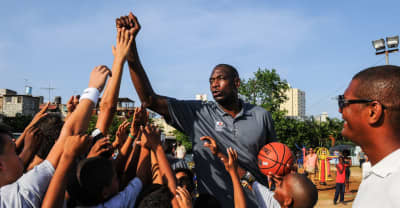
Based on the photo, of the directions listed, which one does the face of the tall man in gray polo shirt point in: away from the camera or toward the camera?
toward the camera

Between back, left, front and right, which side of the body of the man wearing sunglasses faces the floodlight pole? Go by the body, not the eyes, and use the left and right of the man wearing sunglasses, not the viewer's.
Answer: right

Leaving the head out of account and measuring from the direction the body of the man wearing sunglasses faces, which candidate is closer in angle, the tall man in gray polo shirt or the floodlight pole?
the tall man in gray polo shirt

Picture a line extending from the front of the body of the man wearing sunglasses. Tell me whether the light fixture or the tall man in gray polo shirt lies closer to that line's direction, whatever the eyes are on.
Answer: the tall man in gray polo shirt

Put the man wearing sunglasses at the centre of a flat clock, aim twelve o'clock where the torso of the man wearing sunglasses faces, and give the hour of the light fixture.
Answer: The light fixture is roughly at 3 o'clock from the man wearing sunglasses.

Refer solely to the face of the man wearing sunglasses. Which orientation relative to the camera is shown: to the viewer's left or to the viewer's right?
to the viewer's left

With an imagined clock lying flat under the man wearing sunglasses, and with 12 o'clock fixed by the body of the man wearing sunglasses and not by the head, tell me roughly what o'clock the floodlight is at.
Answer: The floodlight is roughly at 3 o'clock from the man wearing sunglasses.

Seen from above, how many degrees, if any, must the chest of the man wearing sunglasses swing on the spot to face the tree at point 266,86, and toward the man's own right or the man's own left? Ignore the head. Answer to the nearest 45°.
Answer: approximately 90° to the man's own right

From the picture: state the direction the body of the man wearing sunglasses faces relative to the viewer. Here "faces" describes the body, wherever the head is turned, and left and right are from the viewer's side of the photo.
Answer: facing to the left of the viewer
